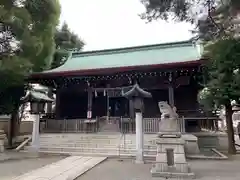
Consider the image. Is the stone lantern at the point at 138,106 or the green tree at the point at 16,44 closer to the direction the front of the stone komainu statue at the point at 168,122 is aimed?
the green tree

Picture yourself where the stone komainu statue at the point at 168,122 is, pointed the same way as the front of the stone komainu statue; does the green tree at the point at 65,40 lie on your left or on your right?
on your right

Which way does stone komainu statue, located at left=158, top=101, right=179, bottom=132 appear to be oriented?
to the viewer's left

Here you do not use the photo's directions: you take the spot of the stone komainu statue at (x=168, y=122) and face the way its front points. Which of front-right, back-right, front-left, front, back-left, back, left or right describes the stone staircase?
front-right

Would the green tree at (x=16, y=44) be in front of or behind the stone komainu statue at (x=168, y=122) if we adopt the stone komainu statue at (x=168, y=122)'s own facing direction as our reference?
in front

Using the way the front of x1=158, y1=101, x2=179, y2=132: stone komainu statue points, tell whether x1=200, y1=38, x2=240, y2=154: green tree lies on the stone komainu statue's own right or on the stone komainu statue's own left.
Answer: on the stone komainu statue's own right

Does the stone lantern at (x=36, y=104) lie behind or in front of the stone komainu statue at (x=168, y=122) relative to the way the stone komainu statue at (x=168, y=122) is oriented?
in front

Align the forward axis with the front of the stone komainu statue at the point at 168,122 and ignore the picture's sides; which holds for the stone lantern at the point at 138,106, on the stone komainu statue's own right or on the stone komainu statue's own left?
on the stone komainu statue's own right
